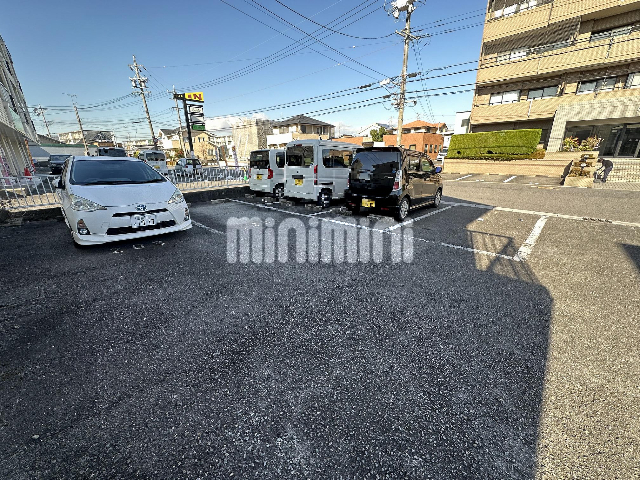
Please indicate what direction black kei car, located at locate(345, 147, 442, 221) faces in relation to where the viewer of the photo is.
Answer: facing away from the viewer and to the right of the viewer

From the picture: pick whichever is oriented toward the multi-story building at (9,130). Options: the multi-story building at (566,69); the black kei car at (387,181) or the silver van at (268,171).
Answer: the multi-story building at (566,69)

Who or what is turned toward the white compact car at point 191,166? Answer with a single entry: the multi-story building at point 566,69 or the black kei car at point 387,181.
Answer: the multi-story building

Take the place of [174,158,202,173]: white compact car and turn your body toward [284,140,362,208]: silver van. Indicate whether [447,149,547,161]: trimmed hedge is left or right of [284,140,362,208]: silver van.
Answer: left

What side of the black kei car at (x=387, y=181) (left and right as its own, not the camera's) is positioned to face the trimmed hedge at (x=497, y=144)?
front

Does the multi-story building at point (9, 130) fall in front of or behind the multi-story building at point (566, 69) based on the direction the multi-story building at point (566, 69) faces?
in front

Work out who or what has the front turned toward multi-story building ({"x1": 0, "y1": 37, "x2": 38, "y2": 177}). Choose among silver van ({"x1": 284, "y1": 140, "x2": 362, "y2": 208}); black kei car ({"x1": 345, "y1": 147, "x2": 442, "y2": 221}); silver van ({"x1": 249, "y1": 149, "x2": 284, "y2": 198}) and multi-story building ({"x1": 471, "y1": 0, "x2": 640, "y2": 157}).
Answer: multi-story building ({"x1": 471, "y1": 0, "x2": 640, "y2": 157})

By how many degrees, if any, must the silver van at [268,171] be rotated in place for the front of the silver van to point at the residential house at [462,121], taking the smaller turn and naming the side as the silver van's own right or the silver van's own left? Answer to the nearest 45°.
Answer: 0° — it already faces it

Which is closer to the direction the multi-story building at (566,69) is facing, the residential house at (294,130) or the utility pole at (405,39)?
the utility pole

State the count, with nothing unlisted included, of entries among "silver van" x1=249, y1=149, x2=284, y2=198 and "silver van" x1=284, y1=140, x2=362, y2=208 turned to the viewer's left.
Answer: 0

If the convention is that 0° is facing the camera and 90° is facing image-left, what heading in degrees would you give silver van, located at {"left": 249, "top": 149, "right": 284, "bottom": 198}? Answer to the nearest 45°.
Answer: approximately 225°

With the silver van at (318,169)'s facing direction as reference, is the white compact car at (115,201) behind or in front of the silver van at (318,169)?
behind

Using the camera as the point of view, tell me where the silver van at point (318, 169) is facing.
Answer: facing away from the viewer and to the right of the viewer
